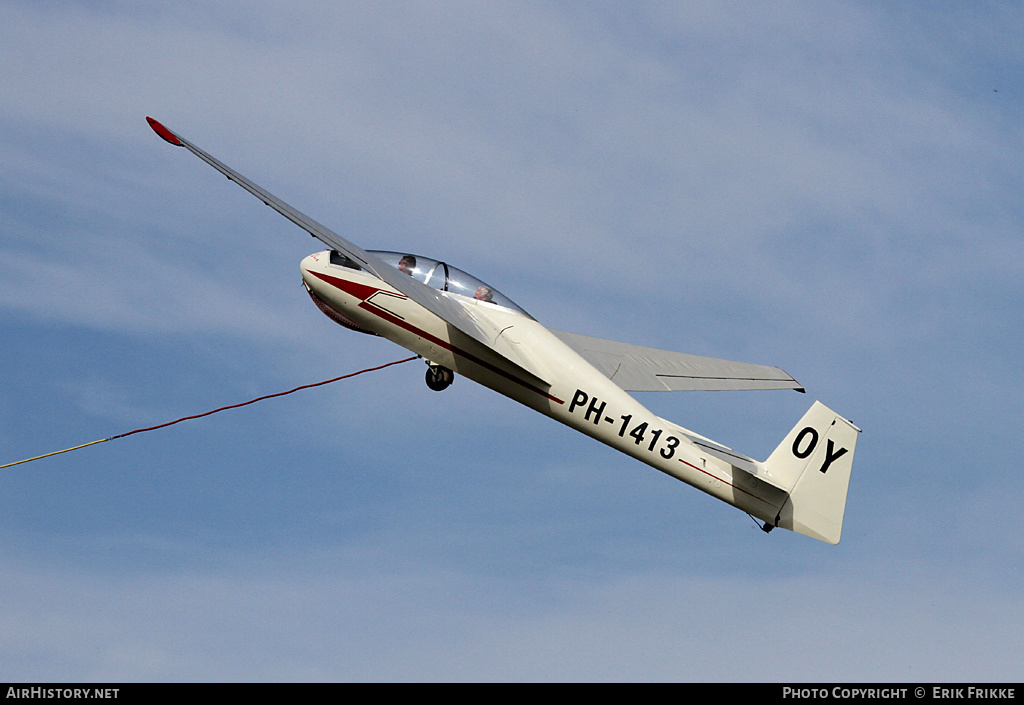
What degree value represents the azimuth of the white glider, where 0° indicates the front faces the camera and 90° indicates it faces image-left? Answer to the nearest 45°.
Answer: approximately 135°
